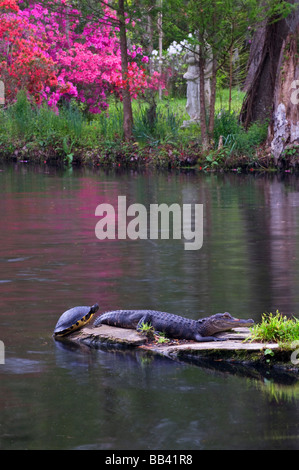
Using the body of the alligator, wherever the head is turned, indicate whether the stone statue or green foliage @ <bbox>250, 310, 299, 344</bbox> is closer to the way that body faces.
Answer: the green foliage

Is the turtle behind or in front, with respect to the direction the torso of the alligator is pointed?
behind

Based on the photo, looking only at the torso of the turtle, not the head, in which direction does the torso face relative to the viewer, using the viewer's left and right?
facing to the right of the viewer

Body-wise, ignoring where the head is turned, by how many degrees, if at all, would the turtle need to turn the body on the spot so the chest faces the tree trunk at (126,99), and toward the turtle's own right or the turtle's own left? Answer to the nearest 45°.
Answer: approximately 90° to the turtle's own left

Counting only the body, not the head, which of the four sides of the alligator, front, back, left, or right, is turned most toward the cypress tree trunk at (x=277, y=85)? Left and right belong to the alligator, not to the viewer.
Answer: left

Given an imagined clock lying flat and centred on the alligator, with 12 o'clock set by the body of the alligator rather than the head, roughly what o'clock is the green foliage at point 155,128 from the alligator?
The green foliage is roughly at 9 o'clock from the alligator.

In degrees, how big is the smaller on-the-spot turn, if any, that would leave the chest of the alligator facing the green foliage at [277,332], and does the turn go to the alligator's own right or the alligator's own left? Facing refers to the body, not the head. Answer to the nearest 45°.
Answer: approximately 45° to the alligator's own right

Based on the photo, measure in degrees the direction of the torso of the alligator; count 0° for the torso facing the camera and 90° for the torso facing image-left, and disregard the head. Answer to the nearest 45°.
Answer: approximately 270°

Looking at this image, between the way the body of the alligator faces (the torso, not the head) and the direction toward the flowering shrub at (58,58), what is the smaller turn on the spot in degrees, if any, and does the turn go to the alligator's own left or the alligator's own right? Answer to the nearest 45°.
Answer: approximately 90° to the alligator's own left

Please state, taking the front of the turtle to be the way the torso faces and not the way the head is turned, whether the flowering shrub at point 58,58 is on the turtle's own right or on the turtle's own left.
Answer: on the turtle's own left
